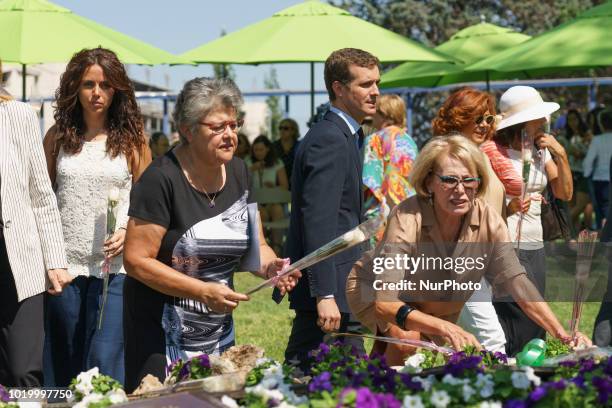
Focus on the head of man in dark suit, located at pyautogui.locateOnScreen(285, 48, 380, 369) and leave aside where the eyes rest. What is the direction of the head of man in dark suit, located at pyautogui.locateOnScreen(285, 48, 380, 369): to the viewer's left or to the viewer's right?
to the viewer's right

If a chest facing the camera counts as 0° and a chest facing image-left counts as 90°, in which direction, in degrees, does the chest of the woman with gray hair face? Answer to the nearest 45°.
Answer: approximately 315°

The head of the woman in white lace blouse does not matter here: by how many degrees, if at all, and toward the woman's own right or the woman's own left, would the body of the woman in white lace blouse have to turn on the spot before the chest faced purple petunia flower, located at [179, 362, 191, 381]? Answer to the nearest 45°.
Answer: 0° — they already face it

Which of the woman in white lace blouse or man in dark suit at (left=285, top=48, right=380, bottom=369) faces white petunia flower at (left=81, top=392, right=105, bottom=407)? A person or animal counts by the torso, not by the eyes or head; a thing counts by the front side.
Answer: the woman in white lace blouse

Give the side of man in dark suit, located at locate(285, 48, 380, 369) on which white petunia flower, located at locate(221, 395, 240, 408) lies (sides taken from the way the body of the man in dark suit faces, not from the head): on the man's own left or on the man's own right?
on the man's own right

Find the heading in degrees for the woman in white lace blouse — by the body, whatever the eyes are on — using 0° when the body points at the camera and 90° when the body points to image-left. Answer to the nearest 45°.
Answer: approximately 0°

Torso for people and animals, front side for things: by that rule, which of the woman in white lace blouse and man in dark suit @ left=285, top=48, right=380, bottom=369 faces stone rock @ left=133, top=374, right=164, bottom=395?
the woman in white lace blouse

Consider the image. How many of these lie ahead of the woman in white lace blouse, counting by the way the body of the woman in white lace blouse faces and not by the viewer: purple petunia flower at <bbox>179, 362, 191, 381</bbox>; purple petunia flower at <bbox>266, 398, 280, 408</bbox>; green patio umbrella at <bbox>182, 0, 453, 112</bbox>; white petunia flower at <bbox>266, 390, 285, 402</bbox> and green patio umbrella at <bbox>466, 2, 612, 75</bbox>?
3

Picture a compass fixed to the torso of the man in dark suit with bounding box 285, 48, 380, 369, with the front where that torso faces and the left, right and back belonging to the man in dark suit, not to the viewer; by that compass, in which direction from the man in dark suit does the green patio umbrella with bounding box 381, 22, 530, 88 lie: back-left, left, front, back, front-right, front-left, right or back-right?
left

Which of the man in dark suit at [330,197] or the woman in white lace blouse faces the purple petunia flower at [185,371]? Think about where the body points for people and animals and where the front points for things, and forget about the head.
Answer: the woman in white lace blouse

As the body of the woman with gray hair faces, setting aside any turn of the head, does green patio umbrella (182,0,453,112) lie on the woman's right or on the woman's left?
on the woman's left

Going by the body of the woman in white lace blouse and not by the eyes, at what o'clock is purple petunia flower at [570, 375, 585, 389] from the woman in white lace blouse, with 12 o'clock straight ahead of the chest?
The purple petunia flower is roughly at 11 o'clock from the woman in white lace blouse.
